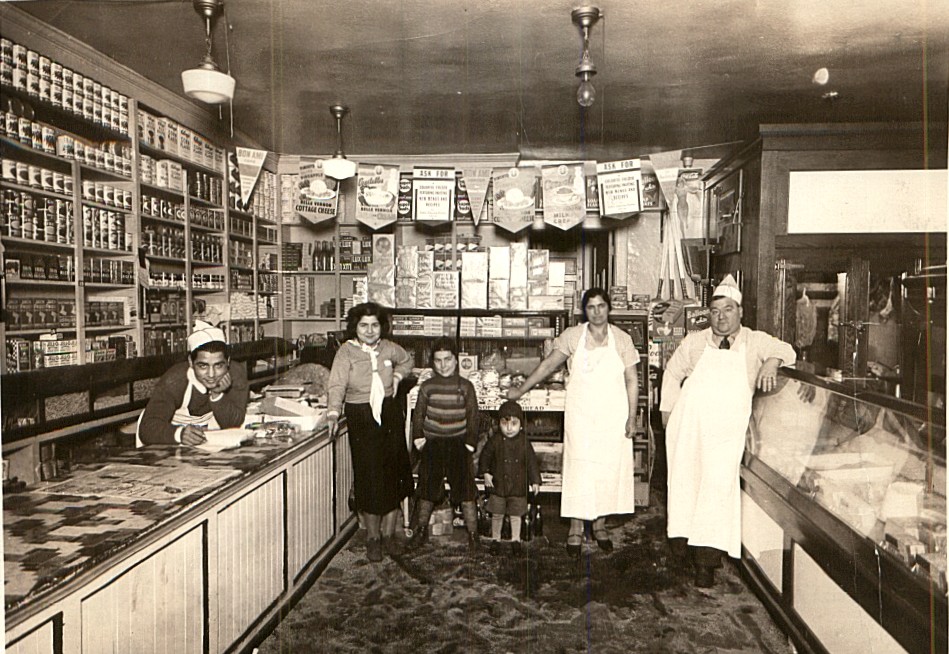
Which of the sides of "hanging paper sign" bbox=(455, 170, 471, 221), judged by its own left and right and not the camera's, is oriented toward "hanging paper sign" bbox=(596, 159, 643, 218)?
left

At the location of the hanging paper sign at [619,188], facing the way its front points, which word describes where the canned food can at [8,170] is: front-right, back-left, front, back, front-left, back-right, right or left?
front-right

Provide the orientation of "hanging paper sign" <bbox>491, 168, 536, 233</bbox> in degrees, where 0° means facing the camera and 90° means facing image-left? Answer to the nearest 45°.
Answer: approximately 0°

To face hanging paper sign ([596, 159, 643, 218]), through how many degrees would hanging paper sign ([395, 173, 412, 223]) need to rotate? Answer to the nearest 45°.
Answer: approximately 90° to its left

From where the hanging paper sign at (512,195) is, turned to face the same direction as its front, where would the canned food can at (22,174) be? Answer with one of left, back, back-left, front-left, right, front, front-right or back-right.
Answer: front-right

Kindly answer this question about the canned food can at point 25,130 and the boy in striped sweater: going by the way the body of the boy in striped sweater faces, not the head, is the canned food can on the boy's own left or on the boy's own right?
on the boy's own right
